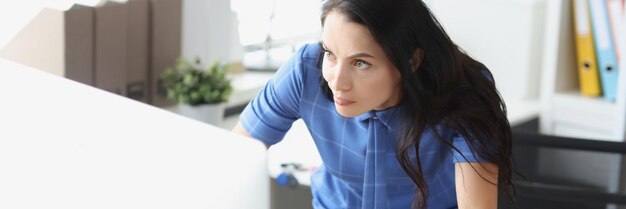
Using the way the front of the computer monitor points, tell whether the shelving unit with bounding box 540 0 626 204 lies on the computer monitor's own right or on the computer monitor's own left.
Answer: on the computer monitor's own right

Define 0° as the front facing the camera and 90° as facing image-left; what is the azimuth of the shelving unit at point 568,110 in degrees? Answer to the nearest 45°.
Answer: approximately 45°

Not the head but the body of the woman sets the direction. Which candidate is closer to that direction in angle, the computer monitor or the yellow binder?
the computer monitor

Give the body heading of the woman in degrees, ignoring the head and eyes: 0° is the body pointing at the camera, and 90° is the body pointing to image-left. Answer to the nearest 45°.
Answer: approximately 45°

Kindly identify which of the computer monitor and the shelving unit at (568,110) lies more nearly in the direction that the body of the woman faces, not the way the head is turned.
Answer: the computer monitor

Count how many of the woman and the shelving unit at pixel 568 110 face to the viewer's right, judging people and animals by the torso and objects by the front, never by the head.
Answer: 0
